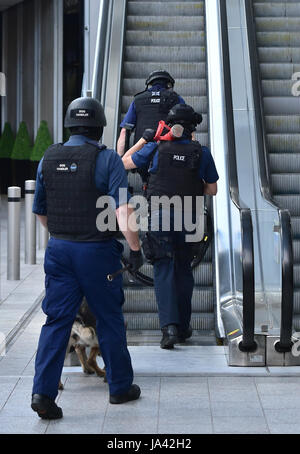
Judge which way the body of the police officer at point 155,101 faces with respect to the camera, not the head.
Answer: away from the camera

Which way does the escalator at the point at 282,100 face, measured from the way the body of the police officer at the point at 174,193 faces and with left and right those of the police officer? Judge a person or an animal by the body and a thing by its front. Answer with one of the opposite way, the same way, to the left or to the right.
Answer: the opposite way

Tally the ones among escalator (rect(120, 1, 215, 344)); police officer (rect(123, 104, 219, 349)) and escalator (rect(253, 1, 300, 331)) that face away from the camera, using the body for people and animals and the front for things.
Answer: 1

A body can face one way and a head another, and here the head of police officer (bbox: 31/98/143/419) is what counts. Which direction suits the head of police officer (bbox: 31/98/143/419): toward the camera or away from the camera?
away from the camera

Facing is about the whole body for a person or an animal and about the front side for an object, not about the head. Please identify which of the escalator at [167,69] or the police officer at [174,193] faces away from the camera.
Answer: the police officer

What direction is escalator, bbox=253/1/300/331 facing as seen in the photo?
toward the camera

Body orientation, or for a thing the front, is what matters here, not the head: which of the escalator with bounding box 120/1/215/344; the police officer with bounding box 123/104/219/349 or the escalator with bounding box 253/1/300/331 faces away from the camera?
the police officer

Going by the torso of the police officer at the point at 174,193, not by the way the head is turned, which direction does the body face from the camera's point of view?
away from the camera

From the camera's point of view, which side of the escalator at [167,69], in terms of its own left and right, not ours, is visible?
front
